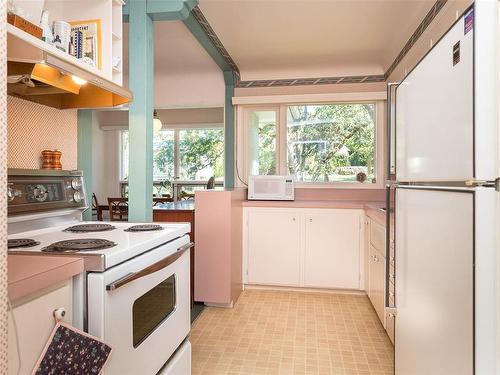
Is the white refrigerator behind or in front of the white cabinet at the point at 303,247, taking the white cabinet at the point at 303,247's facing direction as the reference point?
in front

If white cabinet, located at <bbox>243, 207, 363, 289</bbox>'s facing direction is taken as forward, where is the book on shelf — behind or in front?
in front

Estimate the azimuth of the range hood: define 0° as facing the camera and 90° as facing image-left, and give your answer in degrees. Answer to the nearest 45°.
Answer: approximately 315°

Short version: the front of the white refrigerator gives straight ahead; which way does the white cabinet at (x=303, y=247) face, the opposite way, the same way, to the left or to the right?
to the left

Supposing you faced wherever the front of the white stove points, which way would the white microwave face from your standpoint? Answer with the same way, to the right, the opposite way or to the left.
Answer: to the right

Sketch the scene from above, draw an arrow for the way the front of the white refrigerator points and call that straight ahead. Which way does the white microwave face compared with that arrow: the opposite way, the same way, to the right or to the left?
to the left

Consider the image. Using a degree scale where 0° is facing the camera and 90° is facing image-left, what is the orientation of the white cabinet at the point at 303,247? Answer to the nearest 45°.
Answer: approximately 0°

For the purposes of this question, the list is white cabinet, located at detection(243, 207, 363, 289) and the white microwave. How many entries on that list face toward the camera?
2

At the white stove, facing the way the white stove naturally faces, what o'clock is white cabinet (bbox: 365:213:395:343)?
The white cabinet is roughly at 10 o'clock from the white stove.

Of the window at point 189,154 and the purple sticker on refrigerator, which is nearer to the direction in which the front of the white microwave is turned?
the purple sticker on refrigerator

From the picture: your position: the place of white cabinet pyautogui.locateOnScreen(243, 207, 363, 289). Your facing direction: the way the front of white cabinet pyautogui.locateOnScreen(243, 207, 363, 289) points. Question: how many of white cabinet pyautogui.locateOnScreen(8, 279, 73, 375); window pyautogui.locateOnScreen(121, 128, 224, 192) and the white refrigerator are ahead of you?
2
